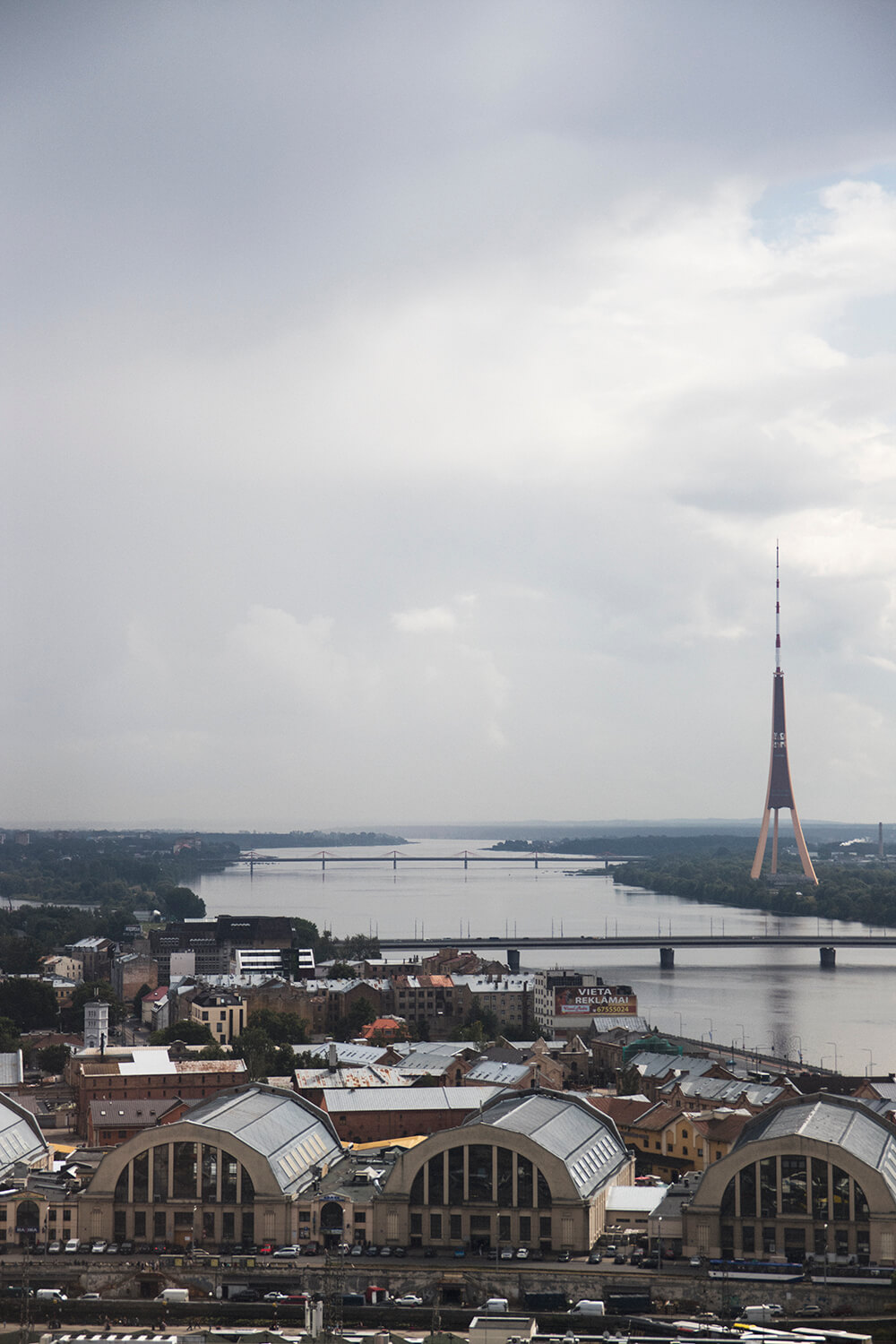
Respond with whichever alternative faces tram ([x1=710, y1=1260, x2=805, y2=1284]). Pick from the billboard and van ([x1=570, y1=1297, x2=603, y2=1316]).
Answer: the billboard

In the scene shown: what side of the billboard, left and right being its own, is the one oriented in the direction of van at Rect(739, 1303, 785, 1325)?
front

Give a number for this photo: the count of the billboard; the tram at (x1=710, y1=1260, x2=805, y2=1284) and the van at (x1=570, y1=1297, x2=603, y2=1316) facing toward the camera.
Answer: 1

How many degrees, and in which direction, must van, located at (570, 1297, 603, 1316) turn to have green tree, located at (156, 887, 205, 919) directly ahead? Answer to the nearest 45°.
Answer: approximately 90° to its right

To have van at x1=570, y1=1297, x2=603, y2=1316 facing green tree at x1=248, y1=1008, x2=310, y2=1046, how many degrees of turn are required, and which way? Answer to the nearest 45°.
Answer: approximately 90° to its right

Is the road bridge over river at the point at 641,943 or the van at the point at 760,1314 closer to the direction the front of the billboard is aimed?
the van

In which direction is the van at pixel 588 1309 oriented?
to the viewer's left

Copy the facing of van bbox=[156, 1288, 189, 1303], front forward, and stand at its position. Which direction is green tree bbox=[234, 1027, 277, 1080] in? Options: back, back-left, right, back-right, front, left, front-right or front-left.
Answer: right

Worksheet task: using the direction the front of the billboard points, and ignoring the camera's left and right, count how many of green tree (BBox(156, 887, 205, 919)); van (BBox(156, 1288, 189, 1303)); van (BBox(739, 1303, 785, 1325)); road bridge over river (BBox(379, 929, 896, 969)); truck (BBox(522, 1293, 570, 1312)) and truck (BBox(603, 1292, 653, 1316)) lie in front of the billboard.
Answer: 4
